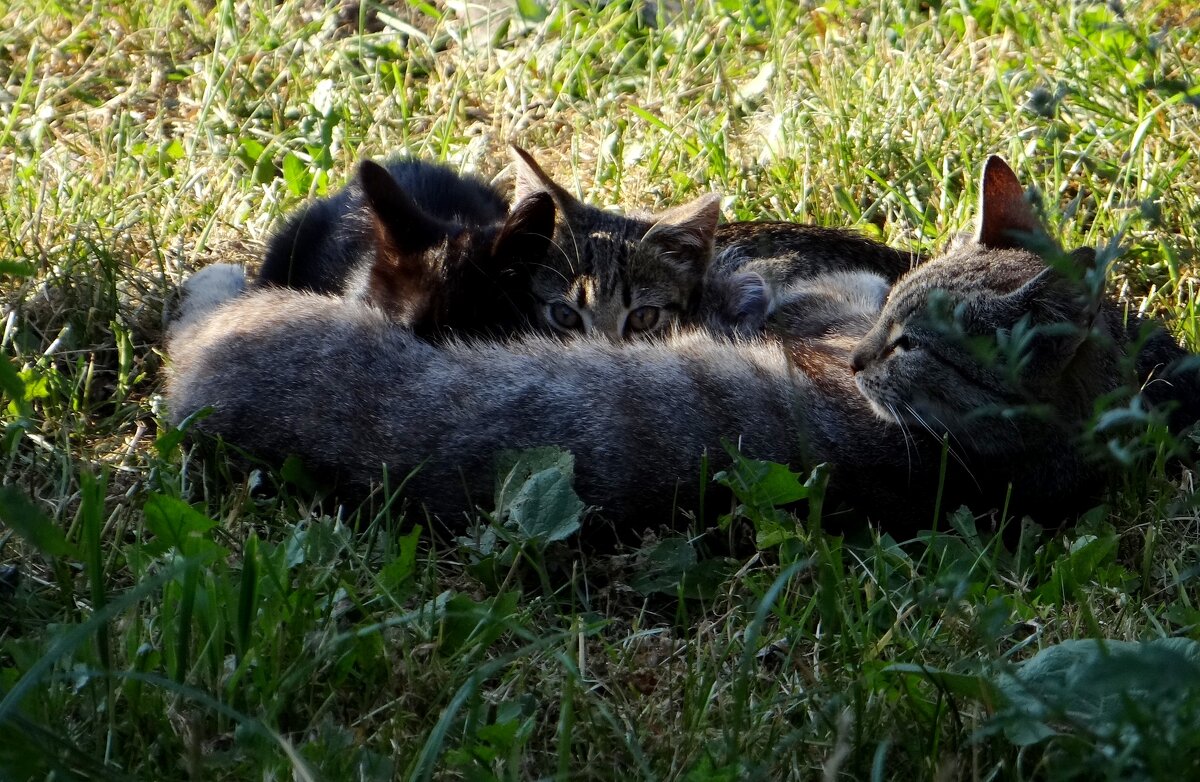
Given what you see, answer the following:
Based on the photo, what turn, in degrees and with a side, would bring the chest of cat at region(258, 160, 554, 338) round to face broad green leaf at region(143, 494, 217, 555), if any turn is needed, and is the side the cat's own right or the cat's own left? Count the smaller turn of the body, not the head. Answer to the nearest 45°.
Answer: approximately 45° to the cat's own right

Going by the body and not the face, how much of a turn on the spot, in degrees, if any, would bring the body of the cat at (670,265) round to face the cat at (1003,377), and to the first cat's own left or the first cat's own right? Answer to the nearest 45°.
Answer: approximately 90° to the first cat's own left

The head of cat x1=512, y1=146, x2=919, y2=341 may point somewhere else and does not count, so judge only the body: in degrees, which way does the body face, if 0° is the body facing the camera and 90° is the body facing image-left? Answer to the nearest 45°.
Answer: approximately 45°

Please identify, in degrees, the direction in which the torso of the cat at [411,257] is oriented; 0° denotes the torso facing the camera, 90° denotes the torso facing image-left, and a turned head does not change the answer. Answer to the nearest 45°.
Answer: approximately 315°

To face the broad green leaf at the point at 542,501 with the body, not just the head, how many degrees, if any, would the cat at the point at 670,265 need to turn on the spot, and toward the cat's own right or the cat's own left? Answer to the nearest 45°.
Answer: approximately 45° to the cat's own left

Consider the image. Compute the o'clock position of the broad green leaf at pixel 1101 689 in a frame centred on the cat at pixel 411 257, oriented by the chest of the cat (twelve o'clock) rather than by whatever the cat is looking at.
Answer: The broad green leaf is roughly at 1 o'clock from the cat.

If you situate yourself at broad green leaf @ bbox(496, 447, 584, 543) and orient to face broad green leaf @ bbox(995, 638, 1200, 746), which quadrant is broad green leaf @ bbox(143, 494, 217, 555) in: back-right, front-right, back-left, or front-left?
back-right
